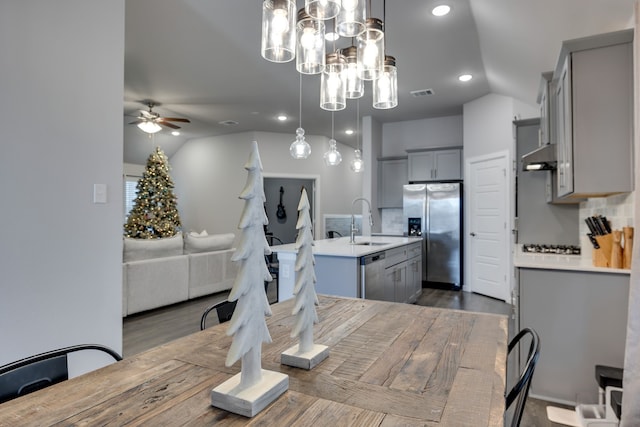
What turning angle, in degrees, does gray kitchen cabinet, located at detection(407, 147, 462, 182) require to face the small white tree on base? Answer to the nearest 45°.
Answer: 0° — it already faces it

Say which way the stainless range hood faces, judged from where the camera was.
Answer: facing to the left of the viewer

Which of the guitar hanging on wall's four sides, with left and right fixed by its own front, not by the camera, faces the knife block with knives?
front

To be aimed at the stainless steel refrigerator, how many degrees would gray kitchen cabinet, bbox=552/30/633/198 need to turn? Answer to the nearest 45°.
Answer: approximately 45° to its right

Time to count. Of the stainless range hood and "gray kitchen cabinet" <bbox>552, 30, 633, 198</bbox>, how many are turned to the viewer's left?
2

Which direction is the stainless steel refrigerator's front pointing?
toward the camera

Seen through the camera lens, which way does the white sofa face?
facing away from the viewer and to the left of the viewer

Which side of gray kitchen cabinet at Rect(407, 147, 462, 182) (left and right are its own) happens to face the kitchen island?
front

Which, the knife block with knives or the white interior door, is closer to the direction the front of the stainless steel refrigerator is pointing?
the knife block with knives

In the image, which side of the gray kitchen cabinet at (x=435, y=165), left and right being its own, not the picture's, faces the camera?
front

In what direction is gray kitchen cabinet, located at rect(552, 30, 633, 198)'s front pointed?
to the viewer's left

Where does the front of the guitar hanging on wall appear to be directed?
toward the camera

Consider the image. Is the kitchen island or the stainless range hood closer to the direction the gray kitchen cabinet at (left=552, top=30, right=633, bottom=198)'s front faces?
the kitchen island
